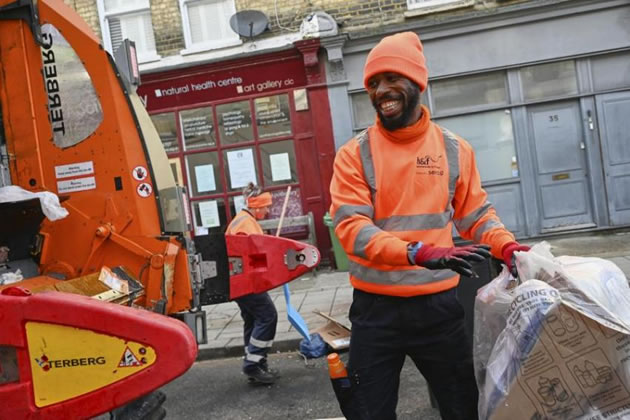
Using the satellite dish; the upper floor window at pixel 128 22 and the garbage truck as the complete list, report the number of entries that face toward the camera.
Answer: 2

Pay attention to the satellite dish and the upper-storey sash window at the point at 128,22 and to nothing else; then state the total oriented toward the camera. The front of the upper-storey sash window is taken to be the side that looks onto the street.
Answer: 2

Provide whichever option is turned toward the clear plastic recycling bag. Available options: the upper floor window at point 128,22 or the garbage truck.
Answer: the upper floor window

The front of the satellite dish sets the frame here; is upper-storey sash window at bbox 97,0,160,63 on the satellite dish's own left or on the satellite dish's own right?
on the satellite dish's own right

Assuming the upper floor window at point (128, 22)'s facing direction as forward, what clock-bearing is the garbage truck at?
The garbage truck is roughly at 12 o'clock from the upper floor window.

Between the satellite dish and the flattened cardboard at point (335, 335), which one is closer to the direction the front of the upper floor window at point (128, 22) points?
the flattened cardboard

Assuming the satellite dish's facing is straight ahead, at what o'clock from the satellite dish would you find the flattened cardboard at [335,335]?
The flattened cardboard is roughly at 12 o'clock from the satellite dish.

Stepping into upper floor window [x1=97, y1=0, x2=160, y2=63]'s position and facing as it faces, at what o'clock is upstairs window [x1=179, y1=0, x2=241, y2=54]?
upstairs window [x1=179, y1=0, x2=241, y2=54] is roughly at 10 o'clock from upper floor window [x1=97, y1=0, x2=160, y2=63].

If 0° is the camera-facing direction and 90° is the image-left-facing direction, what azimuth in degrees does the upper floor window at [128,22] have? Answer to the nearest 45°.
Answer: approximately 0°

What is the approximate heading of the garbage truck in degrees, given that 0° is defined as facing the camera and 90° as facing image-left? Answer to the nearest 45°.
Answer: approximately 135°
